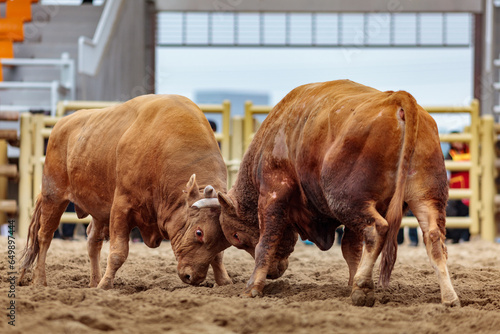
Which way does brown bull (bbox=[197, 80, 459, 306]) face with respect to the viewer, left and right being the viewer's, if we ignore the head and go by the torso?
facing away from the viewer and to the left of the viewer

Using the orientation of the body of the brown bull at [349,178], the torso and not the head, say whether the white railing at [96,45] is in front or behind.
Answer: in front

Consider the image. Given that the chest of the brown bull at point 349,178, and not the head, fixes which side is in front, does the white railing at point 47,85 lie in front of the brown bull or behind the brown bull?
in front

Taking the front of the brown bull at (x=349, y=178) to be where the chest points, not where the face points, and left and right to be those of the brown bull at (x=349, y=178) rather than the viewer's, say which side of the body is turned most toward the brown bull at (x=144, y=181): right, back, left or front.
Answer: front

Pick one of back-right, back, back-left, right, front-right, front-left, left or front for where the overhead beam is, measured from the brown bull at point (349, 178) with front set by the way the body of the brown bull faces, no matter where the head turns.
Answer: front-right
